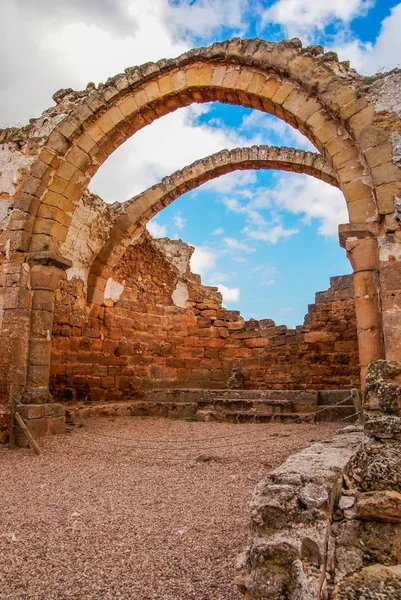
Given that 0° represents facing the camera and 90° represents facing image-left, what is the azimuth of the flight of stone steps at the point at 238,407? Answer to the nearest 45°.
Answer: approximately 0°

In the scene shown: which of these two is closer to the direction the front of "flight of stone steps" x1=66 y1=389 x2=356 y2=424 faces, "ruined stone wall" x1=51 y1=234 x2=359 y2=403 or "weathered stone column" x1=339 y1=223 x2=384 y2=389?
the weathered stone column

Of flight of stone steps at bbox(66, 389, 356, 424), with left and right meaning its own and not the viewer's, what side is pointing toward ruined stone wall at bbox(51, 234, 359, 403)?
back

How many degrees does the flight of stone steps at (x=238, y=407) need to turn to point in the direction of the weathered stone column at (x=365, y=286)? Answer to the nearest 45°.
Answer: approximately 45° to its left
